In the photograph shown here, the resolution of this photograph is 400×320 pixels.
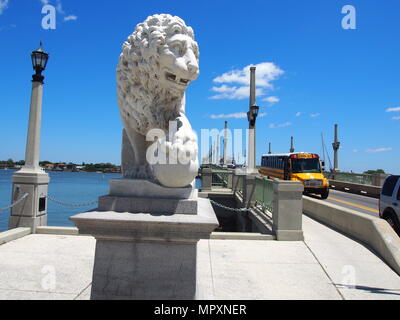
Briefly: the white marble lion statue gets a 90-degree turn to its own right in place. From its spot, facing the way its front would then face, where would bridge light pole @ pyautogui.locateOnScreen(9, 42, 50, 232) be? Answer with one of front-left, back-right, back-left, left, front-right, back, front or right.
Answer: right

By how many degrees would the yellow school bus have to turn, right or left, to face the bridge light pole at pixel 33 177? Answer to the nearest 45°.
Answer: approximately 90° to its right

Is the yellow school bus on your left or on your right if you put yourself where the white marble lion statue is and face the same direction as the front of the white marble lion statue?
on your left

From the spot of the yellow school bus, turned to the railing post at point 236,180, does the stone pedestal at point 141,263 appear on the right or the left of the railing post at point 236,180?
left

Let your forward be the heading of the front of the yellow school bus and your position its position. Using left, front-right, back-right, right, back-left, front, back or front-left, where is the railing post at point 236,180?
right

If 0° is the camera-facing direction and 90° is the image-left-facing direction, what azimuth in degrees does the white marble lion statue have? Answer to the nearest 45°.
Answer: approximately 315°

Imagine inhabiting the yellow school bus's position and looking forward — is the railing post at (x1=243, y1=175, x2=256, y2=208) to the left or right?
on its right

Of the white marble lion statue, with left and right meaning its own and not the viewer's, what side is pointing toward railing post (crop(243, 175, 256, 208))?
left

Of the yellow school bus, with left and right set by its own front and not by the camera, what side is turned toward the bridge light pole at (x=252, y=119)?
right

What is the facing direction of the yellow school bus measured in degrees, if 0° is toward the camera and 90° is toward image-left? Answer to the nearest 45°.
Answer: approximately 315°

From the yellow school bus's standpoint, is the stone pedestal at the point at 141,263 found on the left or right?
on its right

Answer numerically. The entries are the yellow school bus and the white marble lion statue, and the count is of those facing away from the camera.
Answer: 0

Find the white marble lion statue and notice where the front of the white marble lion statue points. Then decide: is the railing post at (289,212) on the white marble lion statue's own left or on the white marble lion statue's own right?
on the white marble lion statue's own left
